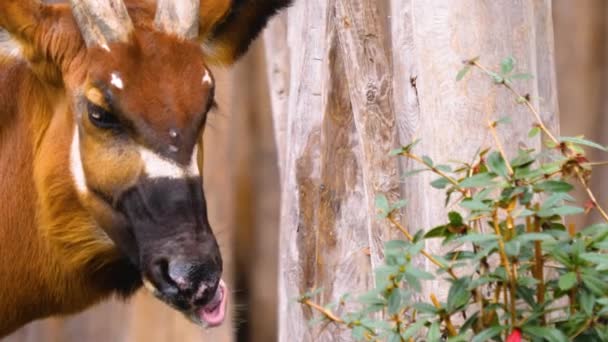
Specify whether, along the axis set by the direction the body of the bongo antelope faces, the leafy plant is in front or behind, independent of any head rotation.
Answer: in front

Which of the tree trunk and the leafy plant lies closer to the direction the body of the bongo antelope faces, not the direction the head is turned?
the leafy plant

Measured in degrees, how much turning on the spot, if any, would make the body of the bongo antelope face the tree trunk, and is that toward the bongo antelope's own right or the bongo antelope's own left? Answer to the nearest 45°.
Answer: approximately 45° to the bongo antelope's own left

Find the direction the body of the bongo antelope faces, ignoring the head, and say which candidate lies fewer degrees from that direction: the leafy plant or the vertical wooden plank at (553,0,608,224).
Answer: the leafy plant
